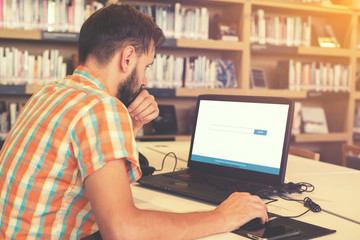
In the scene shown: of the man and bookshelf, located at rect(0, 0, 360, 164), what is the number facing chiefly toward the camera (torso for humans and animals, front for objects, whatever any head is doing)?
1

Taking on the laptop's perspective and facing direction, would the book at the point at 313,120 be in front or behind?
behind

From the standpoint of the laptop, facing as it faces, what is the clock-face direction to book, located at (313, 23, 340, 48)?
The book is roughly at 5 o'clock from the laptop.

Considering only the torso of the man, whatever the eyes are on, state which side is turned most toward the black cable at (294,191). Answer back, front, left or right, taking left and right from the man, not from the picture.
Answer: front

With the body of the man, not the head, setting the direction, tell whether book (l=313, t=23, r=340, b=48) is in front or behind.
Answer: in front

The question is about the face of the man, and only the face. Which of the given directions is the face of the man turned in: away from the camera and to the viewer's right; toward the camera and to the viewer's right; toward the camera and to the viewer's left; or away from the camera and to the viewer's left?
away from the camera and to the viewer's right

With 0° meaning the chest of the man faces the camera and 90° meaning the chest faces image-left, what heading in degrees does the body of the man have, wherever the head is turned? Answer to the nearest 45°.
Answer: approximately 225°

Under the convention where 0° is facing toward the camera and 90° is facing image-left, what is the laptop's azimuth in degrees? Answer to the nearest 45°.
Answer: approximately 45°

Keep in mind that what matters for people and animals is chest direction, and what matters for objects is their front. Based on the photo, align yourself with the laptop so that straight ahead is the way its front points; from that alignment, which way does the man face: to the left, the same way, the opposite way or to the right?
the opposite way
